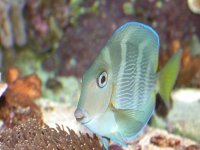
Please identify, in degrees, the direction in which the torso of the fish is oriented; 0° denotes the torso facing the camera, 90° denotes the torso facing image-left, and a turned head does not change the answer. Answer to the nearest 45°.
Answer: approximately 45°

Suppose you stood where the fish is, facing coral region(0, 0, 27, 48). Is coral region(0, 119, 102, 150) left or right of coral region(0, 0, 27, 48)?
left

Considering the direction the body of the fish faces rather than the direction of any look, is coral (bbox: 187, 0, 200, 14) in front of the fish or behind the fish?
behind

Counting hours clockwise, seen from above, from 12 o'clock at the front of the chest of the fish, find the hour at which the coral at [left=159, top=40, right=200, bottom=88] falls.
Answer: The coral is roughly at 5 o'clock from the fish.
